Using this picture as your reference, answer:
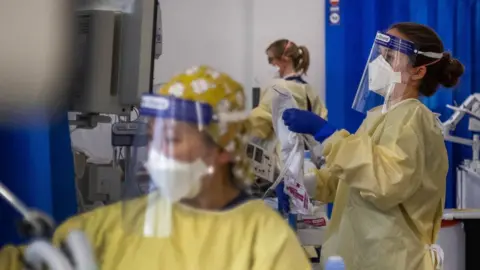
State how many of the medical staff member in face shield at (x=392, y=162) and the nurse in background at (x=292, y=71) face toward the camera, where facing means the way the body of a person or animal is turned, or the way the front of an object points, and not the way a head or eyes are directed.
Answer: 0

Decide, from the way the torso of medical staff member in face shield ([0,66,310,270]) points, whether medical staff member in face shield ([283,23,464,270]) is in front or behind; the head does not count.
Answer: behind

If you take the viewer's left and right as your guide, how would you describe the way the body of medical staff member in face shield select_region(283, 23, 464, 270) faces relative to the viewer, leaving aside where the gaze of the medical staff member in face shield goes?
facing to the left of the viewer

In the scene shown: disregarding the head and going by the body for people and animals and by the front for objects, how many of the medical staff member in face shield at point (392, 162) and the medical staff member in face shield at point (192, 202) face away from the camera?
0
